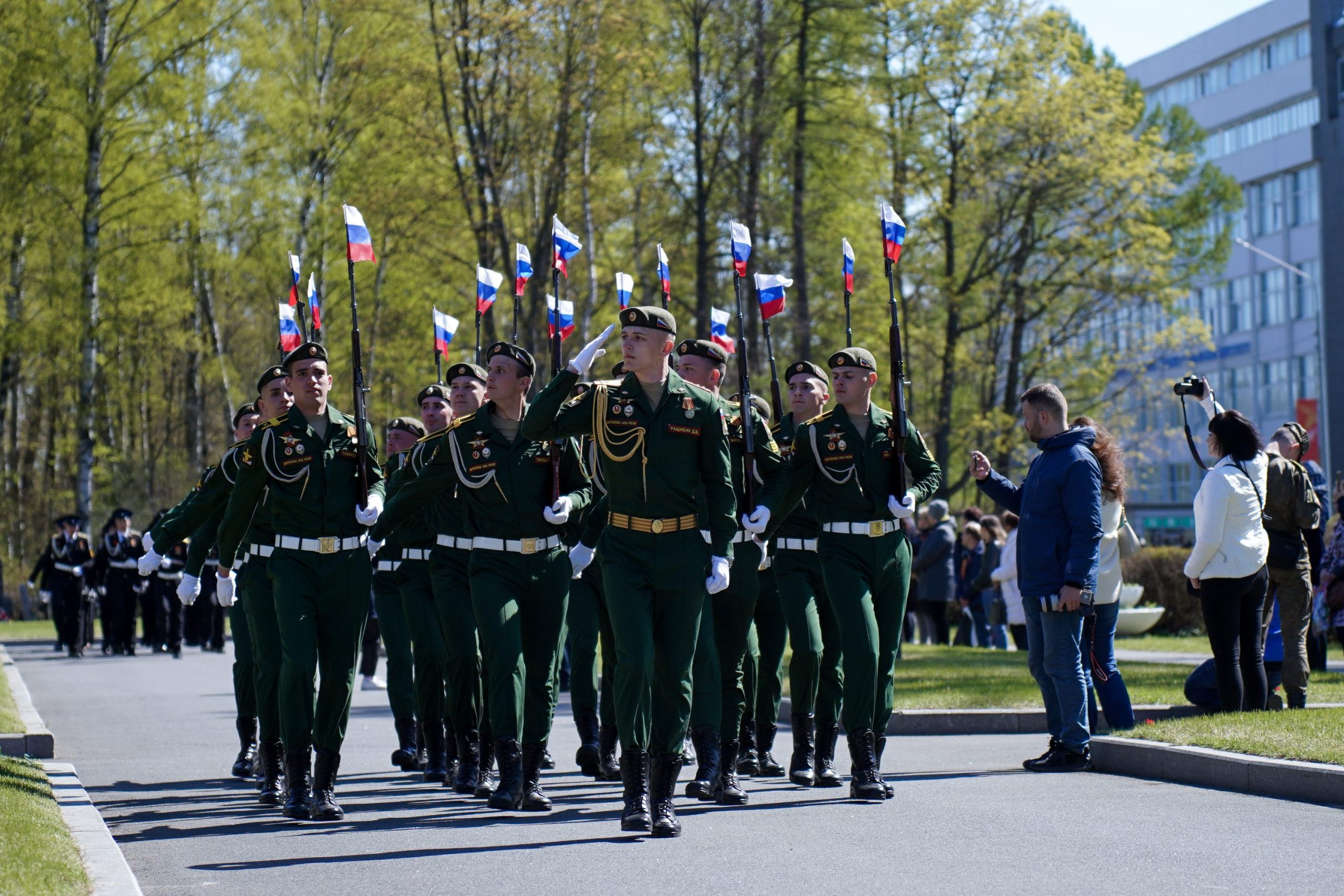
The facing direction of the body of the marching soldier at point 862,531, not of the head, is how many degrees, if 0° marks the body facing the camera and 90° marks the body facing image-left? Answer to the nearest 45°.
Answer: approximately 0°

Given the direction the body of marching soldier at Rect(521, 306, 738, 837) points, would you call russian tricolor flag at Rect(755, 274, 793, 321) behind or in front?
behind

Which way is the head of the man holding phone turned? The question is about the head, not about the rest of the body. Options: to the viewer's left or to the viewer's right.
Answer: to the viewer's left

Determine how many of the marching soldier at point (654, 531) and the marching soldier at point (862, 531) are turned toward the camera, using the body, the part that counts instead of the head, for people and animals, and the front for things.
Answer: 2

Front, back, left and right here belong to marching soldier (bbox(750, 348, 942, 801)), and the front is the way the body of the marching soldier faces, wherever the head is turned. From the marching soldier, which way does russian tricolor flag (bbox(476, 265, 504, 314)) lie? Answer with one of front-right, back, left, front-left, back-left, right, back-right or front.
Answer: back-right

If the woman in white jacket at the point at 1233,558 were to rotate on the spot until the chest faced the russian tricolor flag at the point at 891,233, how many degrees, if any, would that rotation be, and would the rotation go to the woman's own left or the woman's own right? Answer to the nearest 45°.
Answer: approximately 90° to the woman's own left

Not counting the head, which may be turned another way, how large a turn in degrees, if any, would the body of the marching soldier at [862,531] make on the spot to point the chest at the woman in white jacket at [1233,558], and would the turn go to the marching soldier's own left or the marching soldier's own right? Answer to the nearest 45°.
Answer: approximately 135° to the marching soldier's own left

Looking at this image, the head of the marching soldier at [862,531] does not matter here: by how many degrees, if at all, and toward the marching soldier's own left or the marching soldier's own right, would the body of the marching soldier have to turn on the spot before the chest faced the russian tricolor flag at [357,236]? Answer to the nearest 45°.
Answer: approximately 90° to the marching soldier's own right

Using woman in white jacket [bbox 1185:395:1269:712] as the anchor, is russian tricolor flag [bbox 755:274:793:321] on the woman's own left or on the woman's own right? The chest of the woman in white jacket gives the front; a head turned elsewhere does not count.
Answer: on the woman's own left

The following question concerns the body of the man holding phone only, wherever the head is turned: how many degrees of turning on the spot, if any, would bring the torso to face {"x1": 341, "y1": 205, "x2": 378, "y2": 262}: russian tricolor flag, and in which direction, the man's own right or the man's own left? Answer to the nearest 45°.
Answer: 0° — they already face it

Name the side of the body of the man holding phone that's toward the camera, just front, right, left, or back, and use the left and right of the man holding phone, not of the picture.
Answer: left

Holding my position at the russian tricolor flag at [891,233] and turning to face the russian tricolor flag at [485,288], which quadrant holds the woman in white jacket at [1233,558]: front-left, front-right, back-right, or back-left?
back-right
